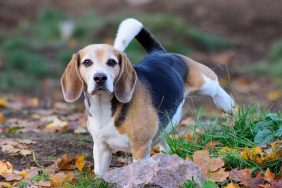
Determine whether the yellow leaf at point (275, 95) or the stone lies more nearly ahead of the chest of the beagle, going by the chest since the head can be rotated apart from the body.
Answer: the stone

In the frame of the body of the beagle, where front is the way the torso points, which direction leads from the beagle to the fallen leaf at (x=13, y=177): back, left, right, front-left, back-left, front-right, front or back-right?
front-right

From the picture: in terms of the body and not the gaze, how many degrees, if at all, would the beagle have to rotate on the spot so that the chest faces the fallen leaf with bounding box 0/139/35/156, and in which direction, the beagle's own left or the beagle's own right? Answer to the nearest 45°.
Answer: approximately 90° to the beagle's own right

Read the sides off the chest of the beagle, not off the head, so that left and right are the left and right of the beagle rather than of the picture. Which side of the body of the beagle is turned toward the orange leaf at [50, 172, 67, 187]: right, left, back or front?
front

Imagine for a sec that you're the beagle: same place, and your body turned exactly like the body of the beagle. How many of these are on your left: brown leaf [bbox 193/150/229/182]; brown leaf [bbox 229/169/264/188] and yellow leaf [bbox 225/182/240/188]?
3

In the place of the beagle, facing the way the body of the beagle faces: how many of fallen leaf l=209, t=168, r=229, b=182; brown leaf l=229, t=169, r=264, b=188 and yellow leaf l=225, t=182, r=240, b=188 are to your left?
3

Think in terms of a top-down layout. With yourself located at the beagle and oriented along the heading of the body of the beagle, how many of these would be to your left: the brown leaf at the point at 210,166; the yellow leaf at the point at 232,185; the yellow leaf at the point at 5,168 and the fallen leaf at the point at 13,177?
2

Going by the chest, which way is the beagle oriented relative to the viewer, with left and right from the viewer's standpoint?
facing the viewer and to the left of the viewer

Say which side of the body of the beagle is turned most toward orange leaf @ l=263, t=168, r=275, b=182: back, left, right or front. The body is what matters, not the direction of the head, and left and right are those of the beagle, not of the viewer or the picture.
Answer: left

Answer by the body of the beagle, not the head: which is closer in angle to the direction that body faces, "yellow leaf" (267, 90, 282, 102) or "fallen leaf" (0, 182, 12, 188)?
the fallen leaf

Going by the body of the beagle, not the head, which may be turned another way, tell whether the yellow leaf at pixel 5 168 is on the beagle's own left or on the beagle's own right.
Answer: on the beagle's own right

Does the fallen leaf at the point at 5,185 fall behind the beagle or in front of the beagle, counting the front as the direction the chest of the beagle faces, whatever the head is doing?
in front

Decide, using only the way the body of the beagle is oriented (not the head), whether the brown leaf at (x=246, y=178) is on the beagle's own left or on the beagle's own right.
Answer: on the beagle's own left

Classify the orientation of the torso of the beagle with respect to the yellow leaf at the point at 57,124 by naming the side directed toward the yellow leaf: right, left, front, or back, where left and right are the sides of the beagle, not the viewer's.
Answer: right

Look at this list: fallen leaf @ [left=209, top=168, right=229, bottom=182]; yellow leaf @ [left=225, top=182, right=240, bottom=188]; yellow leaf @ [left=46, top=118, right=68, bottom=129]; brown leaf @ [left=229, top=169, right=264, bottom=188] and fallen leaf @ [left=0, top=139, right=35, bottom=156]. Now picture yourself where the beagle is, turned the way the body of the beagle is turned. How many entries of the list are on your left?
3

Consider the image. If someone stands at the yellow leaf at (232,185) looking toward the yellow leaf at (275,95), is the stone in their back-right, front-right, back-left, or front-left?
back-left
